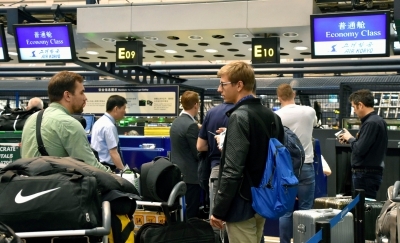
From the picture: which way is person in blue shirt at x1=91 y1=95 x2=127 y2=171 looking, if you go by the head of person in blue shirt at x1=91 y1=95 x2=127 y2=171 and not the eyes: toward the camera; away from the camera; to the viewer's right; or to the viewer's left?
to the viewer's right

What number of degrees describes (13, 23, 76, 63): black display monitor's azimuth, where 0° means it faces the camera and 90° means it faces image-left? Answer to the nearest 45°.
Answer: approximately 0°

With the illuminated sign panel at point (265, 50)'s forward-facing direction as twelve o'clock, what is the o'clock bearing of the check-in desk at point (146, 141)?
The check-in desk is roughly at 2 o'clock from the illuminated sign panel.

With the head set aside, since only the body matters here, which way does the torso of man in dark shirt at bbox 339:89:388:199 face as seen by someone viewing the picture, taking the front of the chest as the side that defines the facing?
to the viewer's left

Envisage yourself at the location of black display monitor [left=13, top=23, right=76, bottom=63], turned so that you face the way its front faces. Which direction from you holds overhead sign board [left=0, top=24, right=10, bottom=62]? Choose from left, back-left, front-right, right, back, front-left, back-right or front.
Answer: back-right

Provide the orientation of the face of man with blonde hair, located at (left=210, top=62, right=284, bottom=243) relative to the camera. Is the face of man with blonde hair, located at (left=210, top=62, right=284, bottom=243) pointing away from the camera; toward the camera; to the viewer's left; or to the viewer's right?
to the viewer's left

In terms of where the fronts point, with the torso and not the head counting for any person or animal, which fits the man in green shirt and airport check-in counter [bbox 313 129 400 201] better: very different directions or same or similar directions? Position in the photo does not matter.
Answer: very different directions

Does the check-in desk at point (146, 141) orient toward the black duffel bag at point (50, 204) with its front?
yes

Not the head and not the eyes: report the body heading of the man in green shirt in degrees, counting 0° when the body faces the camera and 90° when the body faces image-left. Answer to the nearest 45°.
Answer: approximately 225°

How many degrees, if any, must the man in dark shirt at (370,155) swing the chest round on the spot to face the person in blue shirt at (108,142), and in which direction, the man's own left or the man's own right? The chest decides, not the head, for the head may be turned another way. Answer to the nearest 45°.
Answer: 0° — they already face them
